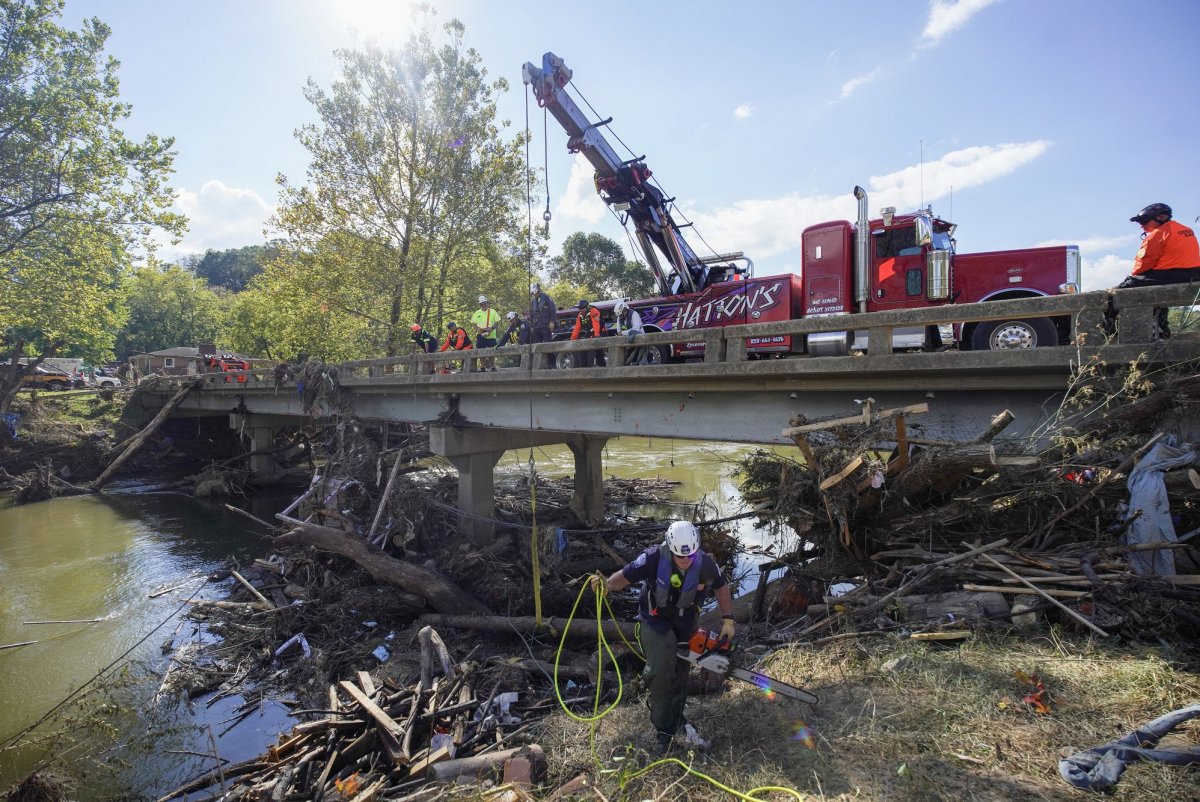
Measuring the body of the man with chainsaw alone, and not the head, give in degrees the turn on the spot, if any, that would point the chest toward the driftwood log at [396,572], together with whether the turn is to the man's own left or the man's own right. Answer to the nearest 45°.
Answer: approximately 135° to the man's own right

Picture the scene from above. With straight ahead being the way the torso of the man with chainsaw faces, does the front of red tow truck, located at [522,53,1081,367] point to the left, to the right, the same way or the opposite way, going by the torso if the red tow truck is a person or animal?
to the left

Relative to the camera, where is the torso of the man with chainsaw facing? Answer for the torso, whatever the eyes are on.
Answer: toward the camera

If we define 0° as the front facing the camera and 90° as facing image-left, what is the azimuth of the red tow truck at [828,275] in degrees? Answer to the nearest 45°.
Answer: approximately 270°

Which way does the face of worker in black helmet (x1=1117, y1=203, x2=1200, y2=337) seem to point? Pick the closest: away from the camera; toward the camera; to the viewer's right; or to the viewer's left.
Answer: to the viewer's left

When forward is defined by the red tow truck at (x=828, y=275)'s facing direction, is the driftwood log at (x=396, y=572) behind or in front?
behind

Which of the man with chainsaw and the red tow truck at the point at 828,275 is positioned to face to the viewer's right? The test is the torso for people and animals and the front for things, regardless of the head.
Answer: the red tow truck

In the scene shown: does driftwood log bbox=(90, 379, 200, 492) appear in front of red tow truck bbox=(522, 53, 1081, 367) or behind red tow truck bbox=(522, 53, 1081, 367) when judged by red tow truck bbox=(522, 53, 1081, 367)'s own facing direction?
behind
